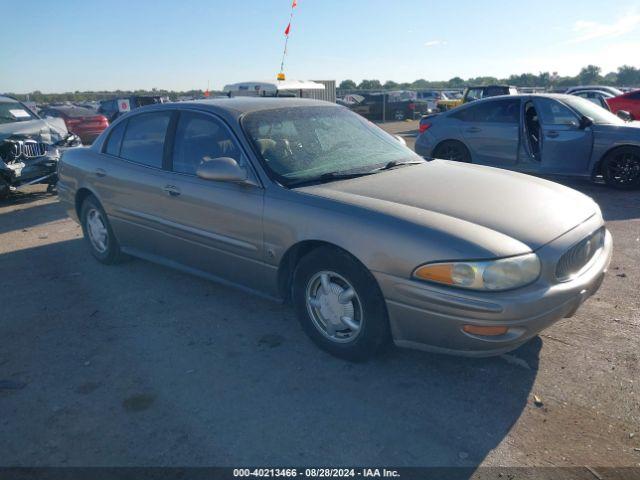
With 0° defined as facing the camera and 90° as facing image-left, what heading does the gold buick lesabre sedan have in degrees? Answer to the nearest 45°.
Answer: approximately 315°

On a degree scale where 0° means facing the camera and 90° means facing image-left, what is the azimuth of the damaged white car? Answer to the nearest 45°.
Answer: approximately 315°

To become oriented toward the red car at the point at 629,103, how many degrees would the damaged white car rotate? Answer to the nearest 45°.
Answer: approximately 45° to its left

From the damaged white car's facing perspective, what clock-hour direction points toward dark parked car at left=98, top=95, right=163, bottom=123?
The dark parked car is roughly at 8 o'clock from the damaged white car.

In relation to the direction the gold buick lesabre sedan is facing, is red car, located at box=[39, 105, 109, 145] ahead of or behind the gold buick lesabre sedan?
behind

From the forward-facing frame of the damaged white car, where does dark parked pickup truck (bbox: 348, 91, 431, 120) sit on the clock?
The dark parked pickup truck is roughly at 9 o'clock from the damaged white car.

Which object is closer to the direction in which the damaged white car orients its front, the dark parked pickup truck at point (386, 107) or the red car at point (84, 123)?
the dark parked pickup truck

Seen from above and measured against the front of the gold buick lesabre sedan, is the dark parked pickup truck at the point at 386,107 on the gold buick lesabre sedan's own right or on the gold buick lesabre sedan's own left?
on the gold buick lesabre sedan's own left

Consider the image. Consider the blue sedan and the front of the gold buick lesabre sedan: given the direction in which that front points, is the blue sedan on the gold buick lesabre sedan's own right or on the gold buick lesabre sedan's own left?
on the gold buick lesabre sedan's own left

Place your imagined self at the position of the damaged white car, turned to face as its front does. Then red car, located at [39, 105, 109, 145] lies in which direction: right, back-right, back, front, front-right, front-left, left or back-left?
back-left

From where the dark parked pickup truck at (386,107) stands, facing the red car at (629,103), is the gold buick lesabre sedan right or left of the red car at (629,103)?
right

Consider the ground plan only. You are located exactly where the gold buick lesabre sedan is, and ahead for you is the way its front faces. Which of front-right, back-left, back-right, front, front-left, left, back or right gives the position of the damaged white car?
back
